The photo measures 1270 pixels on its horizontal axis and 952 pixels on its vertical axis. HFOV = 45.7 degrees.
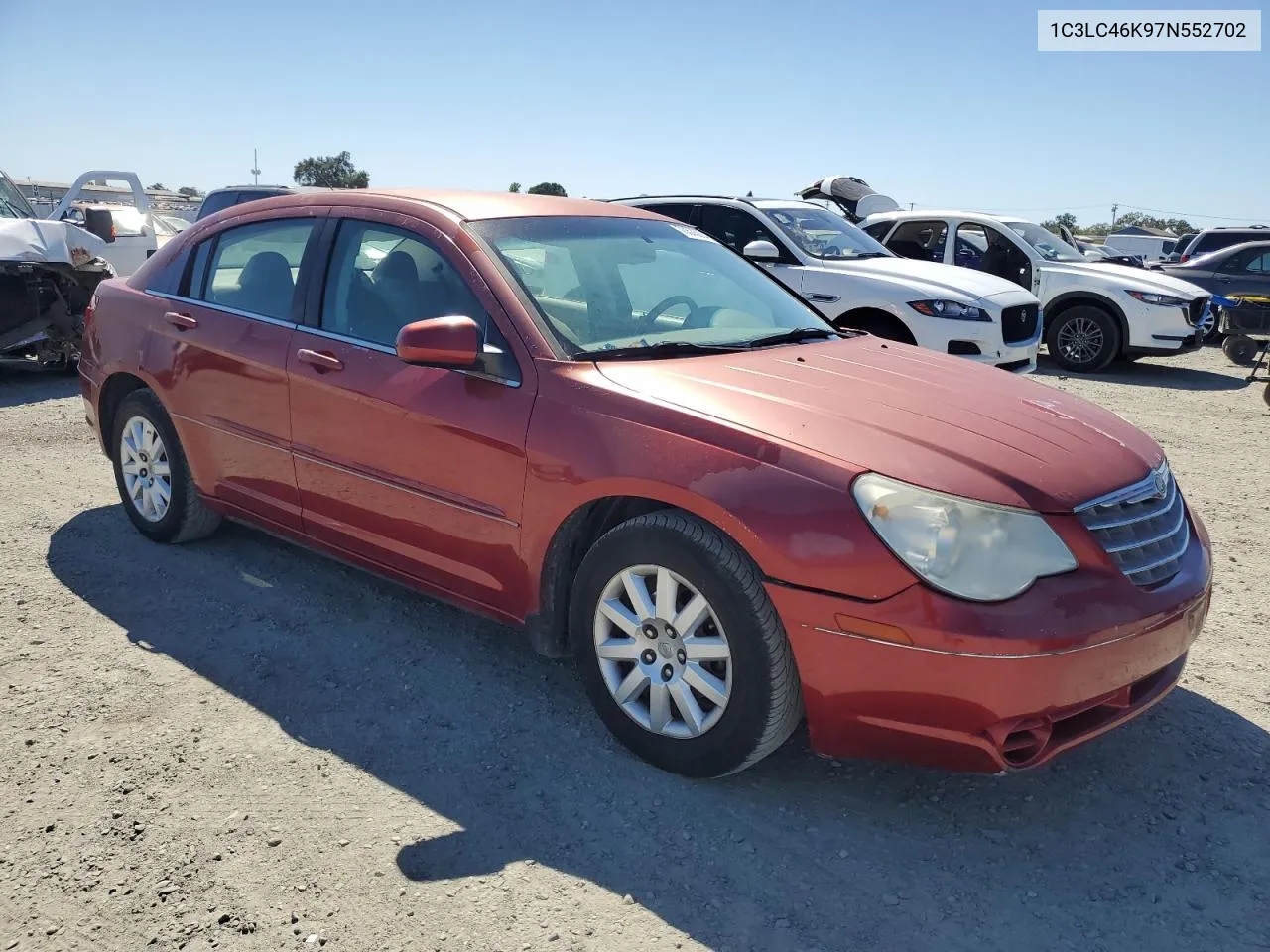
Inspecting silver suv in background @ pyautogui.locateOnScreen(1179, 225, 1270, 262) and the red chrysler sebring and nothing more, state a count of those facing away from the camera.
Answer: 0

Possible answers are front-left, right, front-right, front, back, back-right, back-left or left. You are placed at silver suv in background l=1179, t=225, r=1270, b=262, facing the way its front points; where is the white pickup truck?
back-right

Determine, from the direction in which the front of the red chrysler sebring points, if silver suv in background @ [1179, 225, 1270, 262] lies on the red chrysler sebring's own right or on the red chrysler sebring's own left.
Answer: on the red chrysler sebring's own left

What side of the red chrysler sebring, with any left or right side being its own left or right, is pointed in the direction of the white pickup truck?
back

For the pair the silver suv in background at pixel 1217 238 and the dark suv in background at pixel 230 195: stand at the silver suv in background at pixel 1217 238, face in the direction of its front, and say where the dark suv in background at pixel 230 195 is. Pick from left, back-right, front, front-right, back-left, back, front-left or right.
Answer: back-right
